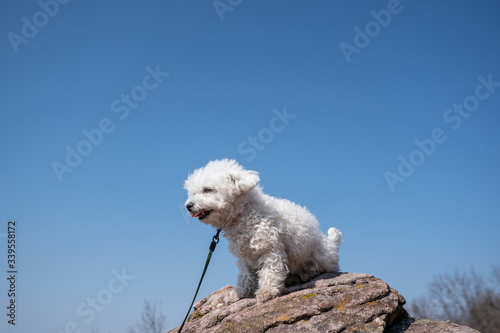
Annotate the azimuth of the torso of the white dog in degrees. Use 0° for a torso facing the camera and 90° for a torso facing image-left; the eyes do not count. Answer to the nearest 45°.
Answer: approximately 45°
